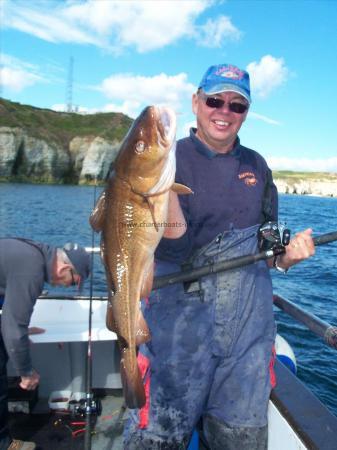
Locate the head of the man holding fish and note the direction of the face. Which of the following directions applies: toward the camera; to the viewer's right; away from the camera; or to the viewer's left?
toward the camera

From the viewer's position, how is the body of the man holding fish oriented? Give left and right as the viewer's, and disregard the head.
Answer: facing the viewer

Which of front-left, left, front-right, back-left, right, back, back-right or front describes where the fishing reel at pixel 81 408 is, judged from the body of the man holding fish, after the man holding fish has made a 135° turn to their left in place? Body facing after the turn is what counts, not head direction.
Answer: left
